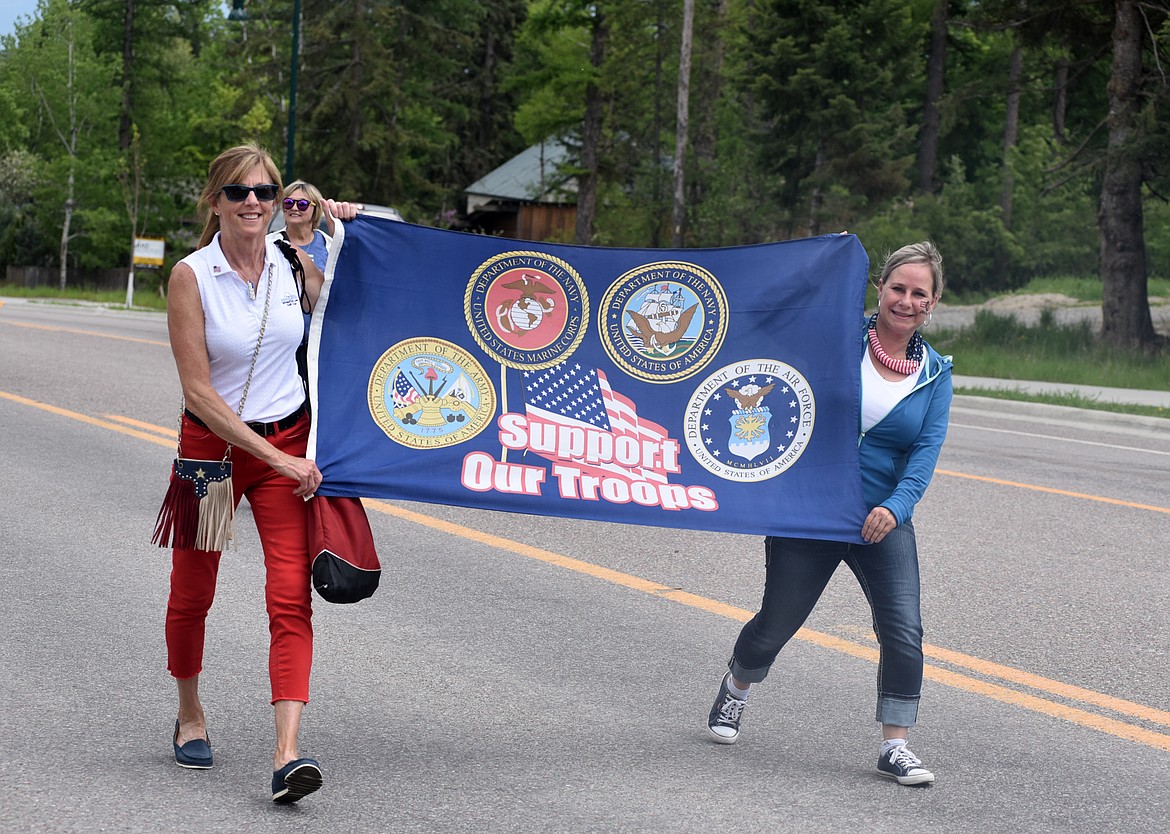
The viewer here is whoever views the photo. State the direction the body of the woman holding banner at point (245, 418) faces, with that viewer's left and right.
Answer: facing the viewer and to the right of the viewer

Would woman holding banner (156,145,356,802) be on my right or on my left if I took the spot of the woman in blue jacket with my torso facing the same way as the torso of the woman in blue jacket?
on my right

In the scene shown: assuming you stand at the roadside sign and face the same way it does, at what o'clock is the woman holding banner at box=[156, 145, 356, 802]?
The woman holding banner is roughly at 12 o'clock from the roadside sign.

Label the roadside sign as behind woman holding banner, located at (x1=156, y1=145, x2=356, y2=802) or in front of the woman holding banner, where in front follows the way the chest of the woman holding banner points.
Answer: behind

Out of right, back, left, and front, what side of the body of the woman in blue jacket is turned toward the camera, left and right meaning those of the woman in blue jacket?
front

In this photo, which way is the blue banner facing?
toward the camera

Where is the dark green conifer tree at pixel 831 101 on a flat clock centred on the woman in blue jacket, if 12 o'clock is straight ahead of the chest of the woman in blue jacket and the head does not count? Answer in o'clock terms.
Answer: The dark green conifer tree is roughly at 6 o'clock from the woman in blue jacket.

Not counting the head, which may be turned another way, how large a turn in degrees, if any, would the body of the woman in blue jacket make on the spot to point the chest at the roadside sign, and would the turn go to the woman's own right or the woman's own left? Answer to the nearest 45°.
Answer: approximately 135° to the woman's own right

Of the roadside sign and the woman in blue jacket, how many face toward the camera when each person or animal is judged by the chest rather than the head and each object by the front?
2

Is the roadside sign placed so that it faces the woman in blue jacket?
yes

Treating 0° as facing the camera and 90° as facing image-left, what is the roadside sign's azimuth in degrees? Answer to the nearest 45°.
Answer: approximately 0°

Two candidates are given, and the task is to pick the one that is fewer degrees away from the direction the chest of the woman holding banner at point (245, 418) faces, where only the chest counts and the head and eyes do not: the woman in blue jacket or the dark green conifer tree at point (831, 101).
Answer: the woman in blue jacket

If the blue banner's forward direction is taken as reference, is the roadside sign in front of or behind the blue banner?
behind
